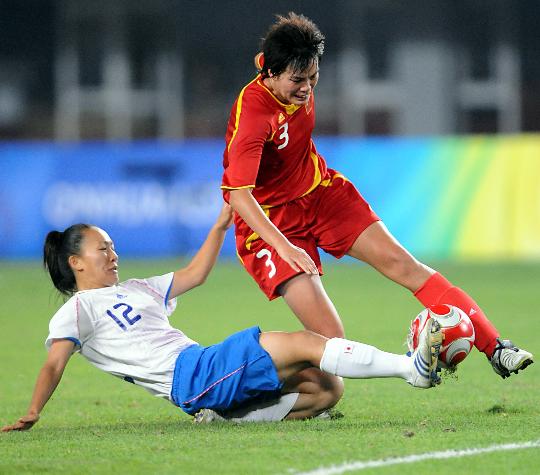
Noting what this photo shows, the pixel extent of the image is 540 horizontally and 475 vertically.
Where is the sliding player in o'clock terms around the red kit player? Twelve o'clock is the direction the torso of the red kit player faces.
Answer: The sliding player is roughly at 3 o'clock from the red kit player.

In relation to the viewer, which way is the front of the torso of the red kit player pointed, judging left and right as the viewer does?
facing the viewer and to the right of the viewer
